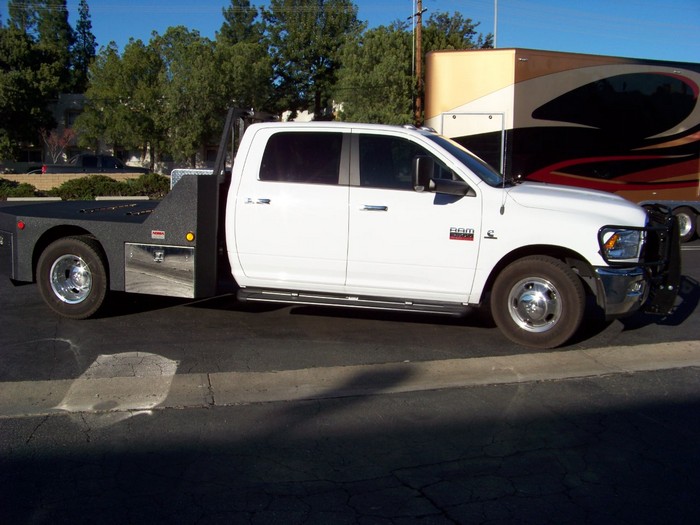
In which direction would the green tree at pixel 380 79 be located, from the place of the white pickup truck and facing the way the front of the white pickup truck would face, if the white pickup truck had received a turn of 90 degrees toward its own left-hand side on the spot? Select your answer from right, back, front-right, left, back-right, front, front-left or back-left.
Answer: front

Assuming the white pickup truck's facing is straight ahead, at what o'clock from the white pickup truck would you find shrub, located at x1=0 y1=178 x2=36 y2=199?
The shrub is roughly at 8 o'clock from the white pickup truck.

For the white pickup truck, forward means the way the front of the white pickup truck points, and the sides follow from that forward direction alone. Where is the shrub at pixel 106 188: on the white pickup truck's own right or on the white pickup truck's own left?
on the white pickup truck's own left

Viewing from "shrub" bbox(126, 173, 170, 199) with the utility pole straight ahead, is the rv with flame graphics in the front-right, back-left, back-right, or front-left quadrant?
front-right

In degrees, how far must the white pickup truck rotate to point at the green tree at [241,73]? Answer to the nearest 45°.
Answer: approximately 90° to its left

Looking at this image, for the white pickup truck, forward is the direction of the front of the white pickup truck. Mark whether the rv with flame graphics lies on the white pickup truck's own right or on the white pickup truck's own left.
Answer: on the white pickup truck's own left

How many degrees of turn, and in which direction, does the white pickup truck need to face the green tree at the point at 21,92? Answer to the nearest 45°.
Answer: approximately 135° to its left

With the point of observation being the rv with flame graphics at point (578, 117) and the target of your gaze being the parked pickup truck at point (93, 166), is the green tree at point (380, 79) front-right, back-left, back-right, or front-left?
front-right

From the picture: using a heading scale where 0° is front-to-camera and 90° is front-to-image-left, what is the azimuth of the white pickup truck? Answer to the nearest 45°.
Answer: approximately 270°
